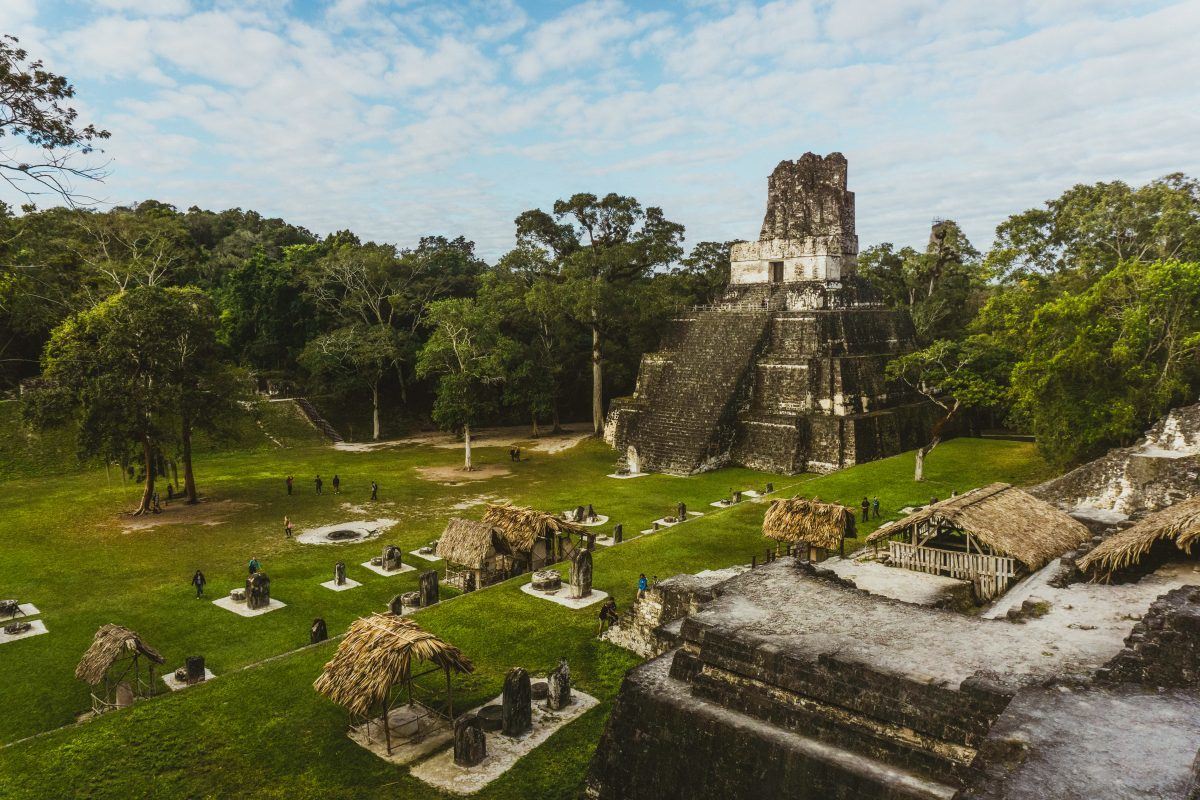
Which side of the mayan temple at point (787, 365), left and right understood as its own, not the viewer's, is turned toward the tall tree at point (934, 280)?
back

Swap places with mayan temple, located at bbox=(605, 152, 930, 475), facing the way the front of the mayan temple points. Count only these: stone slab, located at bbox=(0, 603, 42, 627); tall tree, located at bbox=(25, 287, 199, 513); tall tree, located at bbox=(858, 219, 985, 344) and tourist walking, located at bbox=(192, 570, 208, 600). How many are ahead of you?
3

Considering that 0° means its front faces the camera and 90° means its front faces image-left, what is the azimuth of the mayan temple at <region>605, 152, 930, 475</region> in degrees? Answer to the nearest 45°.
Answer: approximately 45°

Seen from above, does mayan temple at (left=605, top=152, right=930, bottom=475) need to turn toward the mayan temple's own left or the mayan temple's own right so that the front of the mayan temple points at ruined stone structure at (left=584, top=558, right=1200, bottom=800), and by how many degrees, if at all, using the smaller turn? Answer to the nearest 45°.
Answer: approximately 45° to the mayan temple's own left

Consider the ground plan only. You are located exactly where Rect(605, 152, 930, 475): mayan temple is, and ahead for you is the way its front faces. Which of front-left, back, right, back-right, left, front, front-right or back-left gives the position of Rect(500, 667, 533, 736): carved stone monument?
front-left

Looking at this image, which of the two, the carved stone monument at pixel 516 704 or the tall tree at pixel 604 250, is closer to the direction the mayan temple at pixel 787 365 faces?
the carved stone monument

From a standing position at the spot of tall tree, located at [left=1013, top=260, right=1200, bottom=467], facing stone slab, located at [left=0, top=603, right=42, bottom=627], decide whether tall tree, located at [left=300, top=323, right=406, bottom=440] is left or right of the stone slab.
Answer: right

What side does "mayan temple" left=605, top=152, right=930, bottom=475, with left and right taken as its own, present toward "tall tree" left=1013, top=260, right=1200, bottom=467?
left

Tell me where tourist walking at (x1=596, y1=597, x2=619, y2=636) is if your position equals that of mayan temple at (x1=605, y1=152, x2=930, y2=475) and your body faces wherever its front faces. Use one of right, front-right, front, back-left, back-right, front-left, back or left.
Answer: front-left

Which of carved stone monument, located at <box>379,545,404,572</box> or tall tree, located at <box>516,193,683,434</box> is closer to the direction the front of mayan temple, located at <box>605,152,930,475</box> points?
the carved stone monument

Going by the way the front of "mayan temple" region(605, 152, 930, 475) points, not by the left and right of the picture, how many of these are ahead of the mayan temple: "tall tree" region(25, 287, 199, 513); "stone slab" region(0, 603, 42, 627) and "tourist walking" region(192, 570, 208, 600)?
3
